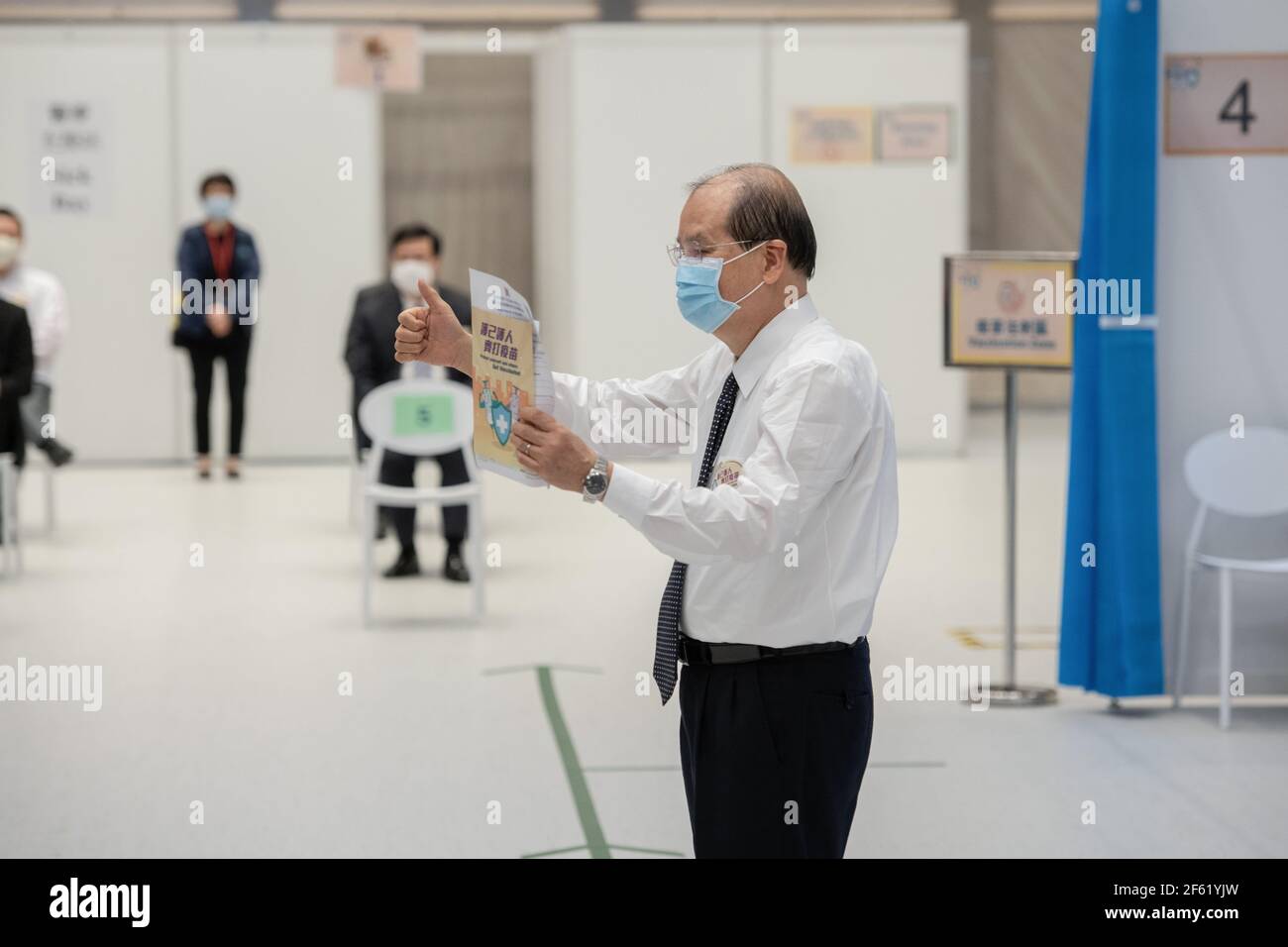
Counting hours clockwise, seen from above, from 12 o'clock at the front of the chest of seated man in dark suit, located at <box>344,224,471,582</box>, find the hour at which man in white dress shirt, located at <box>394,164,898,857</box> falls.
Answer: The man in white dress shirt is roughly at 12 o'clock from the seated man in dark suit.

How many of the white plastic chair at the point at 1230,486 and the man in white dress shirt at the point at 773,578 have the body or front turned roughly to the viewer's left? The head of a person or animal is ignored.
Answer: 1

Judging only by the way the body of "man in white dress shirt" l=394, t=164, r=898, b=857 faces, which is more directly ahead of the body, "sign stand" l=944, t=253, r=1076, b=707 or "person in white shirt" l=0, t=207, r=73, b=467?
the person in white shirt

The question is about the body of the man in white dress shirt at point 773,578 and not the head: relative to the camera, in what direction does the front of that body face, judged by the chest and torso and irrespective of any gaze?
to the viewer's left

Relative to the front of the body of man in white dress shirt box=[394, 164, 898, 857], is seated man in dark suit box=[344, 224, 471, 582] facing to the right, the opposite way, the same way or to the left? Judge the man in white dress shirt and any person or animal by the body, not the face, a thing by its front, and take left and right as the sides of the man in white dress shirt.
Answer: to the left
